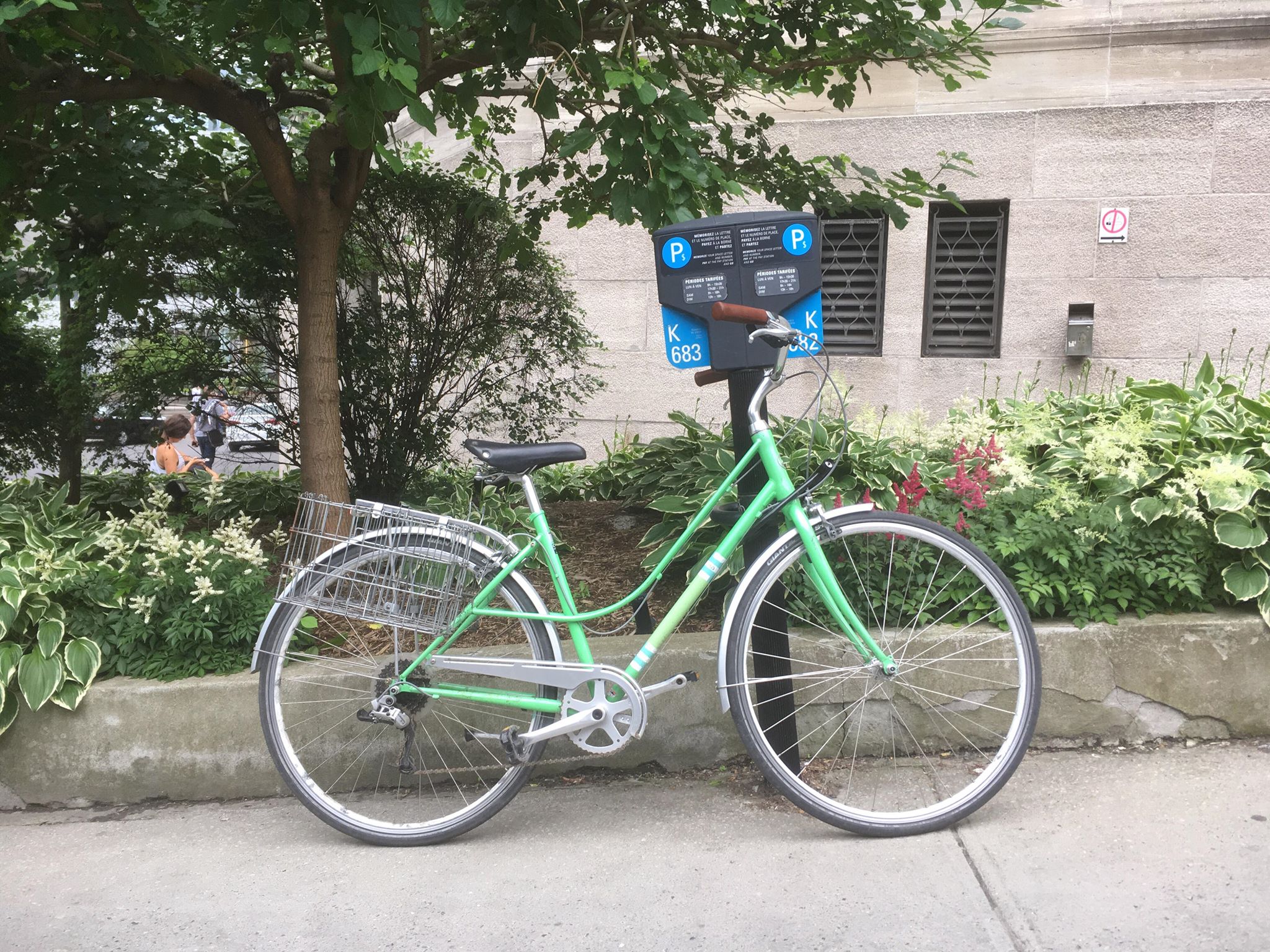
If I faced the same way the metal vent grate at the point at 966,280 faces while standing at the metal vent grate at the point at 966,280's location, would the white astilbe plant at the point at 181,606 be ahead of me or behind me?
ahead

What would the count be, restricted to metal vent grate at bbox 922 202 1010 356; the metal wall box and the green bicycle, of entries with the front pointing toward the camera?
2

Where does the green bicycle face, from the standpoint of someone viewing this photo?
facing to the right of the viewer

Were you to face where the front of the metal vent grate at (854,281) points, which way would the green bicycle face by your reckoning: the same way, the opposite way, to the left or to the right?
to the left

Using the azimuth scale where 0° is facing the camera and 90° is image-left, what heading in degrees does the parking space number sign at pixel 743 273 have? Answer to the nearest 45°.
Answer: approximately 0°

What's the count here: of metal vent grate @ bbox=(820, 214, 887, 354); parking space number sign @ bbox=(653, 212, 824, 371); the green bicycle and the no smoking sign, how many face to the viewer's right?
1

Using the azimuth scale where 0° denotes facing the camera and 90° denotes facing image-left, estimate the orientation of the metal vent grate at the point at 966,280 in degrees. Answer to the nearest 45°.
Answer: approximately 0°

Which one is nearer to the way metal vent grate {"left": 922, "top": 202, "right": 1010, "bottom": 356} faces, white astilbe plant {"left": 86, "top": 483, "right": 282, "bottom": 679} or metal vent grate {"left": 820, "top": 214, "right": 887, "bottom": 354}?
the white astilbe plant

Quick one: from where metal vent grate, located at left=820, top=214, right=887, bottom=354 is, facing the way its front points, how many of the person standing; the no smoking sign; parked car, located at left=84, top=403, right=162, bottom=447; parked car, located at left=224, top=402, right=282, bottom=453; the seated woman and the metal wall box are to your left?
2
